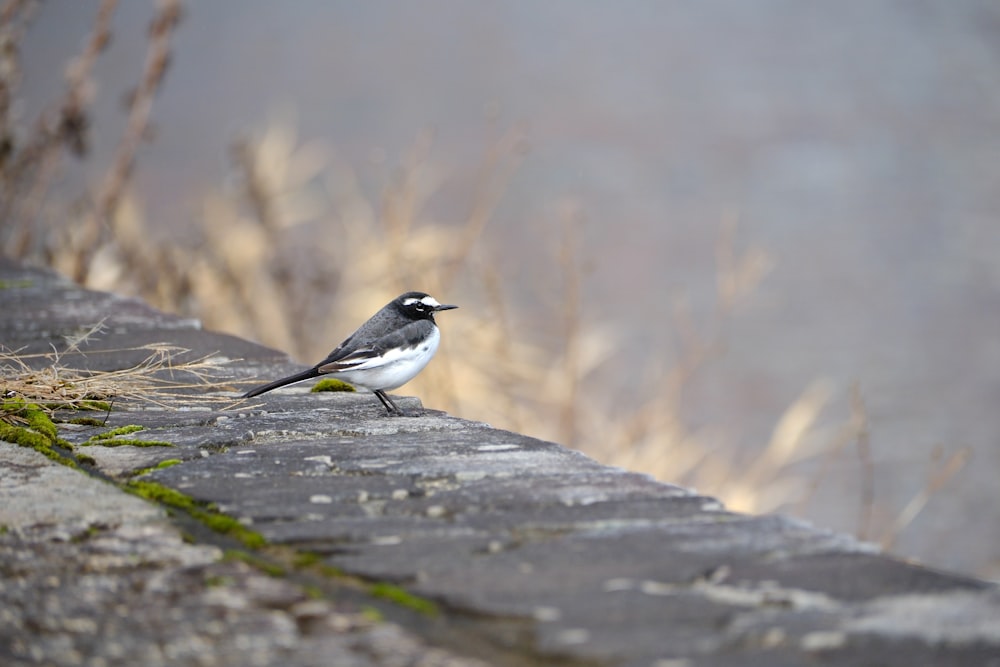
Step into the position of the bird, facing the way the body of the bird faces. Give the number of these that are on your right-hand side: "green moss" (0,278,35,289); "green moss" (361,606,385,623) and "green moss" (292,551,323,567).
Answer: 2

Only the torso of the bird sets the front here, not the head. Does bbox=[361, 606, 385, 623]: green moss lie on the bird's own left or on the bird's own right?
on the bird's own right

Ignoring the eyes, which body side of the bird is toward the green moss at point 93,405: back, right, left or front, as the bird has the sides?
back

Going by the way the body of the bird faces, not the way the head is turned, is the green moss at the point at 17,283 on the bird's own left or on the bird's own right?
on the bird's own left

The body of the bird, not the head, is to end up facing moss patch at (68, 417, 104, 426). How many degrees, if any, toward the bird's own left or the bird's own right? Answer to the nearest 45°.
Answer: approximately 135° to the bird's own right

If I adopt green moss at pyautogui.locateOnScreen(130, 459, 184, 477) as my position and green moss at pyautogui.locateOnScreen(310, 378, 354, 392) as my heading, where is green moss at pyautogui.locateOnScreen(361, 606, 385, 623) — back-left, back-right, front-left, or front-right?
back-right

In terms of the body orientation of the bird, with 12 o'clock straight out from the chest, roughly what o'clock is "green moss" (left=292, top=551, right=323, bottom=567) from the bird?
The green moss is roughly at 3 o'clock from the bird.

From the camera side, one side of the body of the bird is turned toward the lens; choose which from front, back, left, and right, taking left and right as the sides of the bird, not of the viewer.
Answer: right
